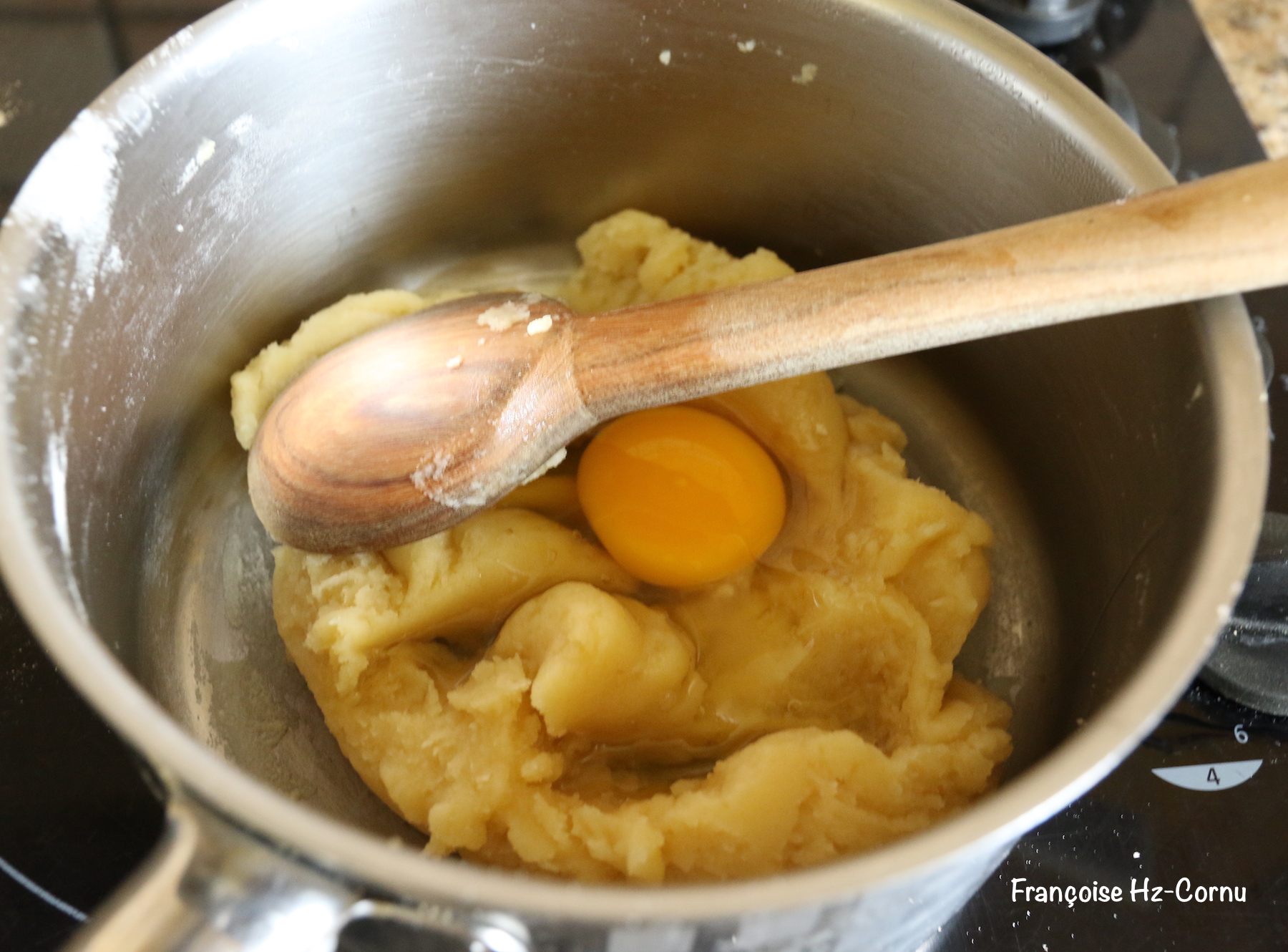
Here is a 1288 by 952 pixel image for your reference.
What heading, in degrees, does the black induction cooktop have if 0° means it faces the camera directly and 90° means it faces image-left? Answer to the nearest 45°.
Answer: approximately 0°
